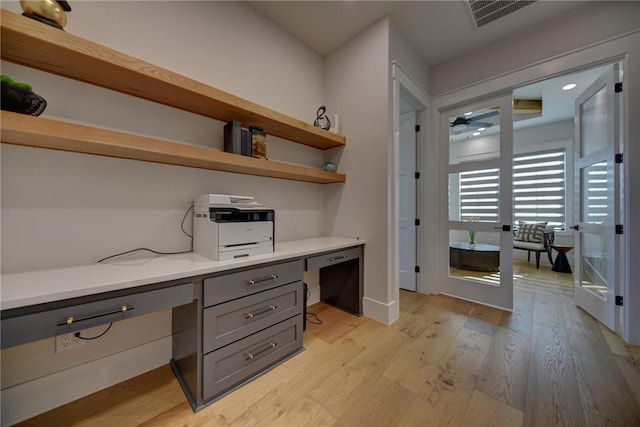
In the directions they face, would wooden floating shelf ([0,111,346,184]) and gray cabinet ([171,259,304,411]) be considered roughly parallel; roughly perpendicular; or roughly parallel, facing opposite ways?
roughly parallel

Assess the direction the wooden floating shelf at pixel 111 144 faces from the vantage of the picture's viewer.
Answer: facing the viewer and to the right of the viewer

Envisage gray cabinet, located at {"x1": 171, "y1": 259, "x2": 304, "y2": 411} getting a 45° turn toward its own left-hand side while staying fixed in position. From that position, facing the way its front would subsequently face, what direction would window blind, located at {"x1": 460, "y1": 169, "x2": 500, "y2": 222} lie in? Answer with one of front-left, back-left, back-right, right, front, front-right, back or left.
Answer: front

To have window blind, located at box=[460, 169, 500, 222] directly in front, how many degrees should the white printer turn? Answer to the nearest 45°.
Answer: approximately 45° to its left

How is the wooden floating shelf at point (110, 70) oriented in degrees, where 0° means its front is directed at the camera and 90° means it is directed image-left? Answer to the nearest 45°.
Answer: approximately 315°

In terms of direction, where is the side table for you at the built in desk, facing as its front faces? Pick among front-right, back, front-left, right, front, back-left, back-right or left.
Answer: front-left

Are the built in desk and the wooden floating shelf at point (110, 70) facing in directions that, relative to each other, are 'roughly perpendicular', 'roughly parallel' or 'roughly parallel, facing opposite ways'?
roughly parallel

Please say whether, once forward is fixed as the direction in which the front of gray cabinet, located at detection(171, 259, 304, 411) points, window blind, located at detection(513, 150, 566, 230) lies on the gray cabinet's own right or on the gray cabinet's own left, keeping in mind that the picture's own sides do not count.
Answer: on the gray cabinet's own left

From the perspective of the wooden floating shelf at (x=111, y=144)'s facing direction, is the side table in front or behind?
in front
